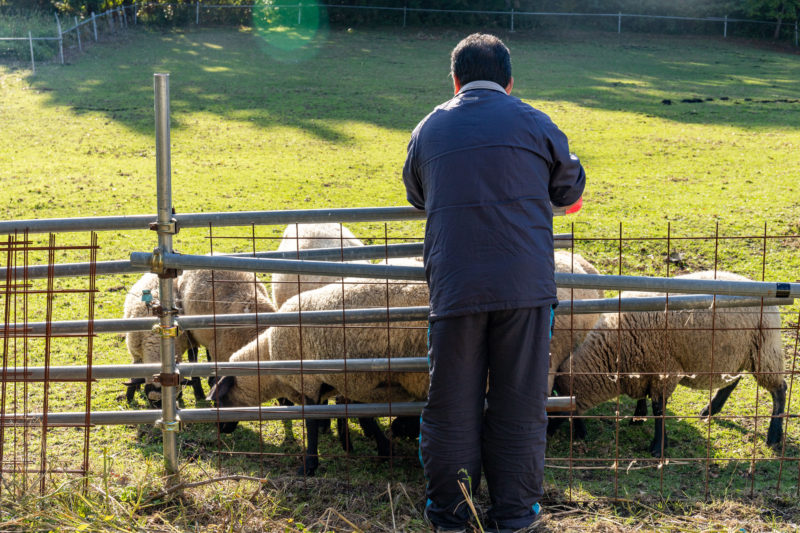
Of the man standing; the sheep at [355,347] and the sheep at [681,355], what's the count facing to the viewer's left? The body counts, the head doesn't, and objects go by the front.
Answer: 2

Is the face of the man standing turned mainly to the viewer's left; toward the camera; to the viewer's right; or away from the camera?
away from the camera

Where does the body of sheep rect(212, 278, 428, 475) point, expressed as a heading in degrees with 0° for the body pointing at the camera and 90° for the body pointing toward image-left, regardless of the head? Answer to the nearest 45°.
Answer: approximately 90°

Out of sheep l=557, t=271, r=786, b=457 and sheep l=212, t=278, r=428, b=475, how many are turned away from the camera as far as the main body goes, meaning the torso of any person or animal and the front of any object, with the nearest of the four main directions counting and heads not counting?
0

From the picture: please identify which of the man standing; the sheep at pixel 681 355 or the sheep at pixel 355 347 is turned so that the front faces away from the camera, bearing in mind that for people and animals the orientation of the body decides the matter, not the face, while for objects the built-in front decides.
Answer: the man standing

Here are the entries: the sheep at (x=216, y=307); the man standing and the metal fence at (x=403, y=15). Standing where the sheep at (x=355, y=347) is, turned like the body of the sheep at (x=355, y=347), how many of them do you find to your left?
1

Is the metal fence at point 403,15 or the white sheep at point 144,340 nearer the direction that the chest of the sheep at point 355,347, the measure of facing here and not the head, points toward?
the white sheep

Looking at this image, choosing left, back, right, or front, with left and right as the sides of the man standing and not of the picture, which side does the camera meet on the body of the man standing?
back

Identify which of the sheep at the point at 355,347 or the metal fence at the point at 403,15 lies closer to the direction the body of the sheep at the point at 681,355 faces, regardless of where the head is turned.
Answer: the sheep

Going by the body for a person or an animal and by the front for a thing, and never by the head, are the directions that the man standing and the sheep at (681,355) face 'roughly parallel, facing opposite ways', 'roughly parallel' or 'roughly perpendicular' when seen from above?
roughly perpendicular

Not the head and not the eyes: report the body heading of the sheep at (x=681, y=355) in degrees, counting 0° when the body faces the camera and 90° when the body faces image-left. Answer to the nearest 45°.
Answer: approximately 90°

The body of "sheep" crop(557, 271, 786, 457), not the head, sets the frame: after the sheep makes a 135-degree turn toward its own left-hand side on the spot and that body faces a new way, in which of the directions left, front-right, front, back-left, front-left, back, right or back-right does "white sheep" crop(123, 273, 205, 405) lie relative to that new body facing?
back-right

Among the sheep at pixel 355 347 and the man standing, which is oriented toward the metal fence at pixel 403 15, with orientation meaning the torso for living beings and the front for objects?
the man standing

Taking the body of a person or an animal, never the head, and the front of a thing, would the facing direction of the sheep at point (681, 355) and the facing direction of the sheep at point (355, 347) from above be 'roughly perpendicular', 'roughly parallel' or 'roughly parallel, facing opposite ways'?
roughly parallel

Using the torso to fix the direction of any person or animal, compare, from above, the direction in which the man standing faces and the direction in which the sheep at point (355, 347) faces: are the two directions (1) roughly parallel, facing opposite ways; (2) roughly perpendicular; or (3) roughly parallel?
roughly perpendicular
